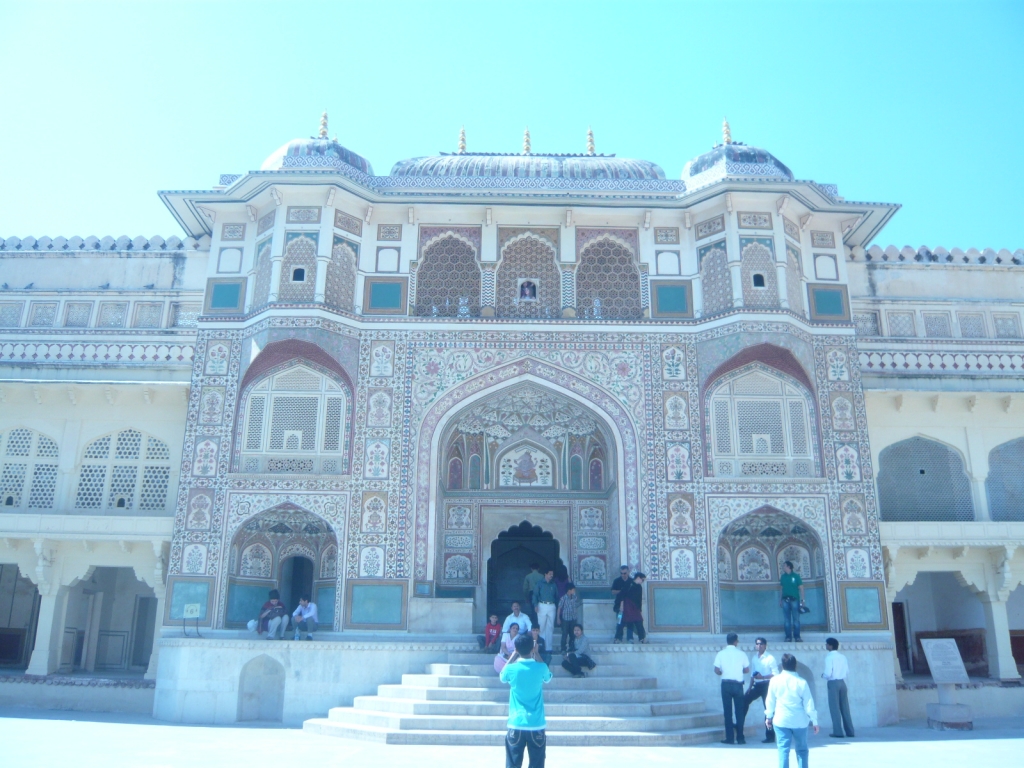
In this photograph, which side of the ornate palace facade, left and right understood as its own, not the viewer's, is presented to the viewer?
front

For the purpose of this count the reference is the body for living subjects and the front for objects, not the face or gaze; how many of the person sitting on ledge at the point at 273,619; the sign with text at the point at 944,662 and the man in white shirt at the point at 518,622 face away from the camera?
0

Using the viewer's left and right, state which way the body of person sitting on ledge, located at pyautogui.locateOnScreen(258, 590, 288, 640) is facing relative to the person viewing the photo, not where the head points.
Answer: facing the viewer

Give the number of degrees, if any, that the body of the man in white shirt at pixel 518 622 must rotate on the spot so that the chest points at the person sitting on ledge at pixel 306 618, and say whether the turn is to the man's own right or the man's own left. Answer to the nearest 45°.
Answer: approximately 135° to the man's own right

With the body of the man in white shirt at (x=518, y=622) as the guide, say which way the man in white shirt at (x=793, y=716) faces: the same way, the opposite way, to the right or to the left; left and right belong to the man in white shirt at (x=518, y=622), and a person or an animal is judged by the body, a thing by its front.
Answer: the opposite way

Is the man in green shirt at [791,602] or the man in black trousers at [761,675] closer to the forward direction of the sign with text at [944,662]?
the man in black trousers

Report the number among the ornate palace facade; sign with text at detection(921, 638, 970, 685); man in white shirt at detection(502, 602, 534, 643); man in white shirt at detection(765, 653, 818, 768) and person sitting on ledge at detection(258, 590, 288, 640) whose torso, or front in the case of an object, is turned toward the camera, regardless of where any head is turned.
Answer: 4

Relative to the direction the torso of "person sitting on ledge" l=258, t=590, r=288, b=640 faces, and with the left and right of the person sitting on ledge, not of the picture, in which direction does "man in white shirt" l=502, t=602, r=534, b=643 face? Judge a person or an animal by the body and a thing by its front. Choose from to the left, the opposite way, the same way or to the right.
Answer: the same way

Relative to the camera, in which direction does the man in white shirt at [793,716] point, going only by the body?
away from the camera

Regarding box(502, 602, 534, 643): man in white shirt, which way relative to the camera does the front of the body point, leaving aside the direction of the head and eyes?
toward the camera

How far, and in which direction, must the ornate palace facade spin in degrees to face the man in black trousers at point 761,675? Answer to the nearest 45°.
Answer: approximately 45° to its left

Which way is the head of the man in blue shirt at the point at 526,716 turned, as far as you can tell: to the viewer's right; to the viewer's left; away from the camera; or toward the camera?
away from the camera

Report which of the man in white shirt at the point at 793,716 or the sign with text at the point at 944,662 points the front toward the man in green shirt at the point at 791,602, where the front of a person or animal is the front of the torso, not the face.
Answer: the man in white shirt

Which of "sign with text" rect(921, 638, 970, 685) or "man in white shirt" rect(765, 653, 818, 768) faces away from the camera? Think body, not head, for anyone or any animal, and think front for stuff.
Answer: the man in white shirt

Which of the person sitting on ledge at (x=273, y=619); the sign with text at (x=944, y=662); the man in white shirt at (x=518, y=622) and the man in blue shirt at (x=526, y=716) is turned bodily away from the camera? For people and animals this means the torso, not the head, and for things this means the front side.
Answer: the man in blue shirt

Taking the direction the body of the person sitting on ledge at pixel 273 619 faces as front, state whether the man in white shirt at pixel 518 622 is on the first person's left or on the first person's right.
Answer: on the first person's left
